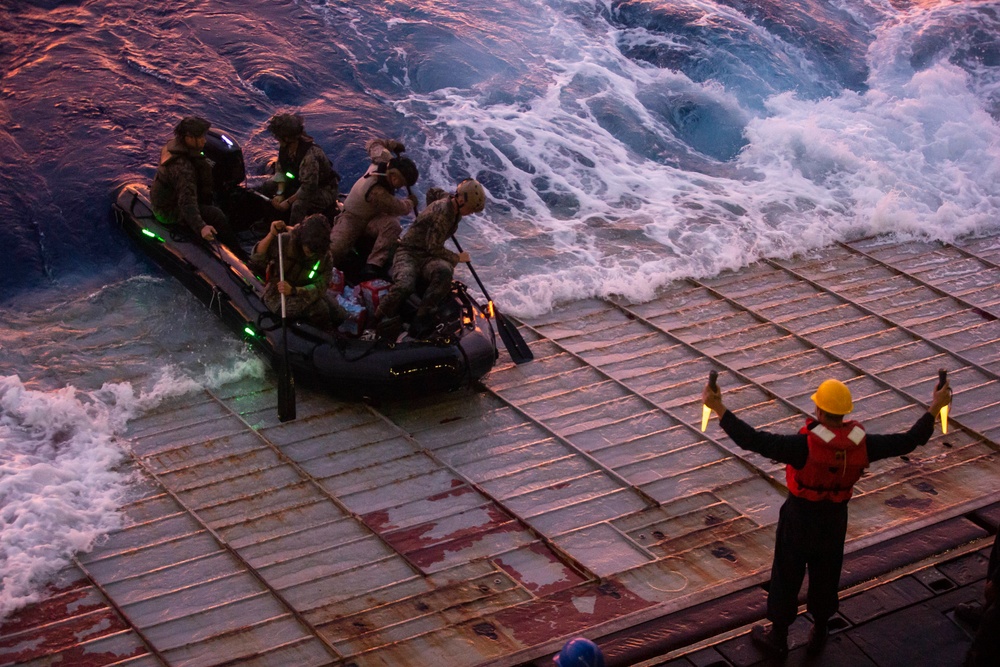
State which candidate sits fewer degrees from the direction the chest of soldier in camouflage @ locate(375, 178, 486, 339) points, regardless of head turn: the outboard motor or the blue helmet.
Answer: the blue helmet

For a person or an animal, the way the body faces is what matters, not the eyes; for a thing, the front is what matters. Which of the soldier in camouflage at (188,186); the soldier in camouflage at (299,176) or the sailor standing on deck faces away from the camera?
the sailor standing on deck

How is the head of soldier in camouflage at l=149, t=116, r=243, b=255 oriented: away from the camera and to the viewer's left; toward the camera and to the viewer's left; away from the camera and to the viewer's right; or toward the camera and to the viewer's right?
toward the camera and to the viewer's right

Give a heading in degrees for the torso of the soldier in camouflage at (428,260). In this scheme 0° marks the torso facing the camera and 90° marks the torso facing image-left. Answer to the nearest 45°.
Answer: approximately 270°

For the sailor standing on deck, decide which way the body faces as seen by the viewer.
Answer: away from the camera

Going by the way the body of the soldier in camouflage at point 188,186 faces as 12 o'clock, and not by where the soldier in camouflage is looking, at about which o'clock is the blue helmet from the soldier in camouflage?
The blue helmet is roughly at 1 o'clock from the soldier in camouflage.

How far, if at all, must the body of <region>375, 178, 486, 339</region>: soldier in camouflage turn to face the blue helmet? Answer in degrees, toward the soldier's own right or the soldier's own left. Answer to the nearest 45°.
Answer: approximately 90° to the soldier's own right

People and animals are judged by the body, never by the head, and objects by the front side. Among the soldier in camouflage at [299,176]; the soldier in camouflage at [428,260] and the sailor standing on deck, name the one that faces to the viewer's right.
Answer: the soldier in camouflage at [428,260]

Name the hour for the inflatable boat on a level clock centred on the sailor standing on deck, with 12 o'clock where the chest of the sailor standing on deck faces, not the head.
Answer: The inflatable boat is roughly at 10 o'clock from the sailor standing on deck.

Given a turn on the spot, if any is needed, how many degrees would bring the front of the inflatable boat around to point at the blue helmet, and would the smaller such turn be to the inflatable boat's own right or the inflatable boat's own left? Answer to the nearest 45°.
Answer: approximately 45° to the inflatable boat's own right
